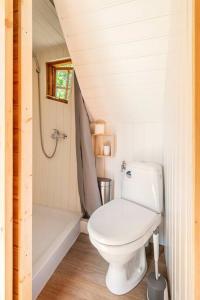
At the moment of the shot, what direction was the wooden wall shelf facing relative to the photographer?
facing the viewer

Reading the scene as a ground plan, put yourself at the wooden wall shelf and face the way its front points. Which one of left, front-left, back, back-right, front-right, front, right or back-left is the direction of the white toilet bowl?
front

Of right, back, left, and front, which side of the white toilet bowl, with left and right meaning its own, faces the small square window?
right

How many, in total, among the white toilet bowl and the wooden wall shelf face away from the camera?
0

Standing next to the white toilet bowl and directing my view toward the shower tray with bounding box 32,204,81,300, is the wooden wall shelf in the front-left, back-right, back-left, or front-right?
front-right

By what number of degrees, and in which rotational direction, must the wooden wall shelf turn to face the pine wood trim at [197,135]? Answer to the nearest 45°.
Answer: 0° — it already faces it

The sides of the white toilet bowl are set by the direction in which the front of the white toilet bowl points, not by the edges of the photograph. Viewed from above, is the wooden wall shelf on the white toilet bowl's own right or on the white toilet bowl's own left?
on the white toilet bowl's own right

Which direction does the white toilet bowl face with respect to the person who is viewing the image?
facing the viewer and to the left of the viewer
